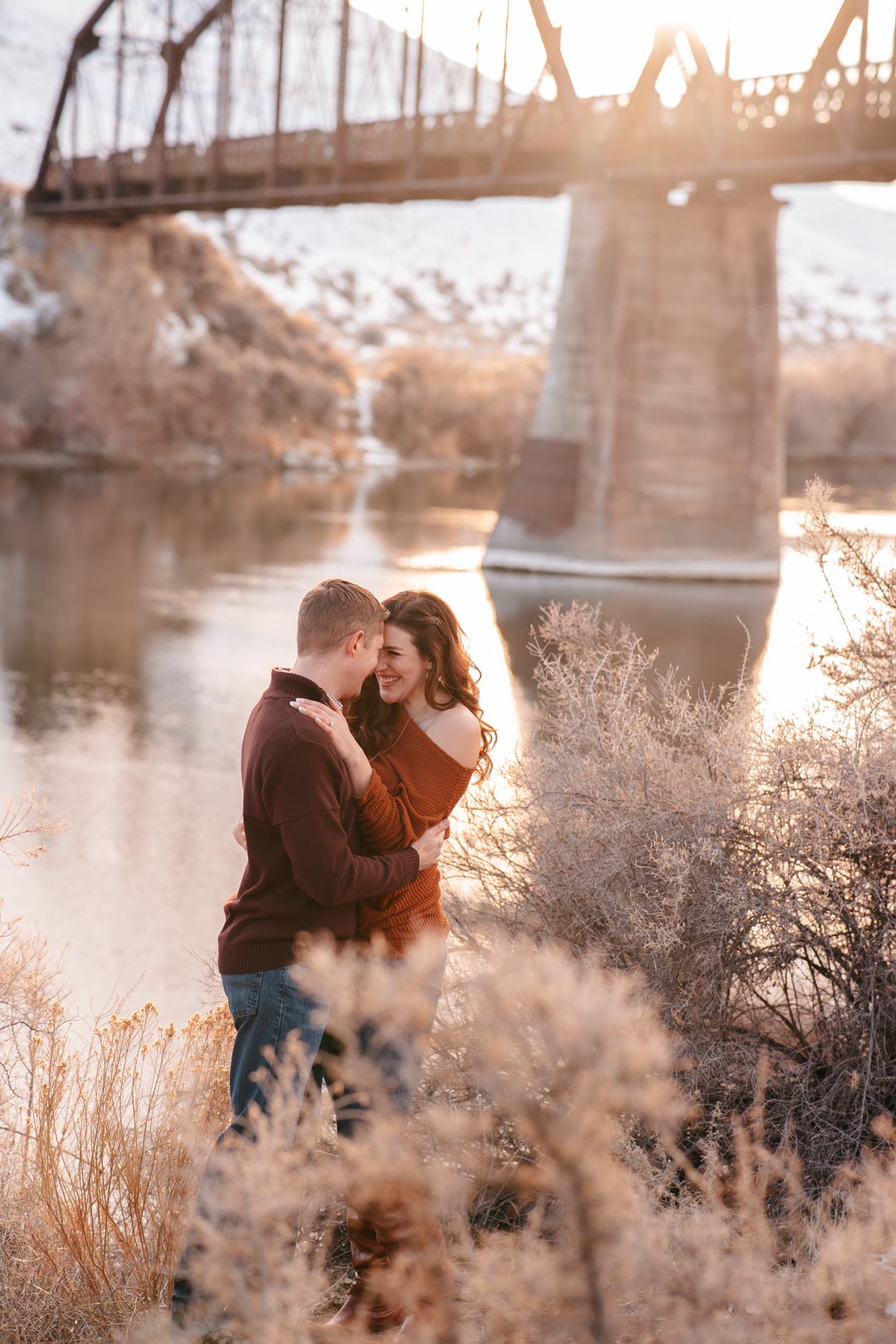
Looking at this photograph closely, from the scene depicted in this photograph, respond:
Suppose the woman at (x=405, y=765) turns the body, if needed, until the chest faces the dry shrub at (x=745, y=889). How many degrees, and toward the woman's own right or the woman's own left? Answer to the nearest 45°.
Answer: approximately 180°

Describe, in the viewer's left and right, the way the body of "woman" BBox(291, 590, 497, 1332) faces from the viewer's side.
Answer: facing the viewer and to the left of the viewer

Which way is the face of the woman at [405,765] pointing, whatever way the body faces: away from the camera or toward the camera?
toward the camera

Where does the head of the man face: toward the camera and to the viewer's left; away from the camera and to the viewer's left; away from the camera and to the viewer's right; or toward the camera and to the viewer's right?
away from the camera and to the viewer's right

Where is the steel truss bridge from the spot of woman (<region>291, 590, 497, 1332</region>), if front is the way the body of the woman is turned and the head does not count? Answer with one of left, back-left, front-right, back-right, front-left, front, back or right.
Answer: back-right

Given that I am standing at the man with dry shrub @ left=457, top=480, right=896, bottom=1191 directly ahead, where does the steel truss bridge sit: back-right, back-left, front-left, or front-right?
front-left
